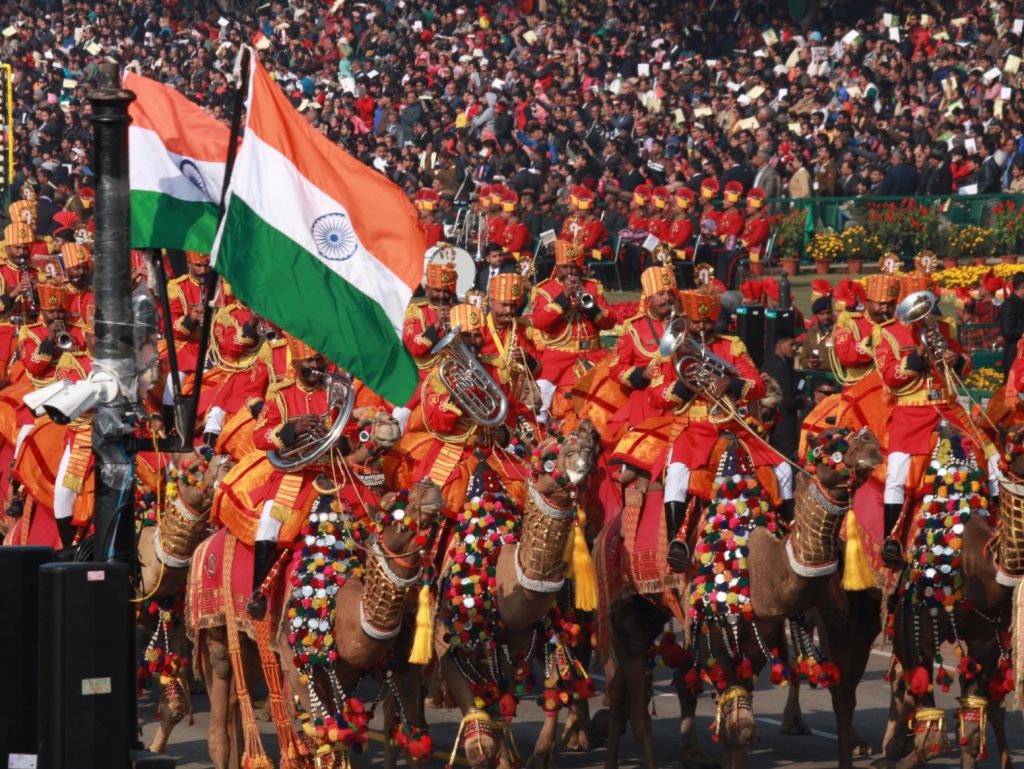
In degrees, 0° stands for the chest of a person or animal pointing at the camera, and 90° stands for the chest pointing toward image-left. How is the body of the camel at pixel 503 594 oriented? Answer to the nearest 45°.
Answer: approximately 315°

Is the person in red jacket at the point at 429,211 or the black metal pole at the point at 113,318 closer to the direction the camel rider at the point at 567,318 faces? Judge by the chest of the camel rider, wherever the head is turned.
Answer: the black metal pole

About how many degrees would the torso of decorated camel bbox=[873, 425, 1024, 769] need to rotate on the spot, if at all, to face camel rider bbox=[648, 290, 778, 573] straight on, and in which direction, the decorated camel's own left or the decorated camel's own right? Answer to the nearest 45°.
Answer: approximately 135° to the decorated camel's own right

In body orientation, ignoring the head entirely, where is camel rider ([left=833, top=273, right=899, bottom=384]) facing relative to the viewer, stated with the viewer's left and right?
facing the viewer and to the right of the viewer

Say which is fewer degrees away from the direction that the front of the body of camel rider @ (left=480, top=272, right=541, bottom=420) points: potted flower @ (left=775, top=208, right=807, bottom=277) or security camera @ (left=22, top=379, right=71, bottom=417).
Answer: the security camera

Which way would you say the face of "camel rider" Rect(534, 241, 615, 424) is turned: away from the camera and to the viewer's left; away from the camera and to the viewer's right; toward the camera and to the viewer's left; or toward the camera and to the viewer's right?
toward the camera and to the viewer's right

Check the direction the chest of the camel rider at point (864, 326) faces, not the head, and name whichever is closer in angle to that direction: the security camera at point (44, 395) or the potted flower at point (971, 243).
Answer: the security camera

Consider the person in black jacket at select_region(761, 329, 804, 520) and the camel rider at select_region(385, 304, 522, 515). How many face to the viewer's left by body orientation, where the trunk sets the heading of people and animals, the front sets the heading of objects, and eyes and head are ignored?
0

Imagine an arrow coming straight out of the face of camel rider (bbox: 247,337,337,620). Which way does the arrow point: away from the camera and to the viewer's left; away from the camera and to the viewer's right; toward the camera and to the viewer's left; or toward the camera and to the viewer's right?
toward the camera and to the viewer's right

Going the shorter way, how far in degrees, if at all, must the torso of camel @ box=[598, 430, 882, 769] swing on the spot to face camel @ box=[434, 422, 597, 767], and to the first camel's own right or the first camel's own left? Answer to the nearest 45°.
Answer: approximately 135° to the first camel's own right

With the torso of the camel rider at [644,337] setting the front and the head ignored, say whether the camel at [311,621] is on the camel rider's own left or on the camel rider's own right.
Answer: on the camel rider's own right

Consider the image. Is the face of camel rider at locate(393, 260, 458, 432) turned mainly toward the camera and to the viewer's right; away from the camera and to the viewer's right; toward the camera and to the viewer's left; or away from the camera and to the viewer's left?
toward the camera and to the viewer's right
